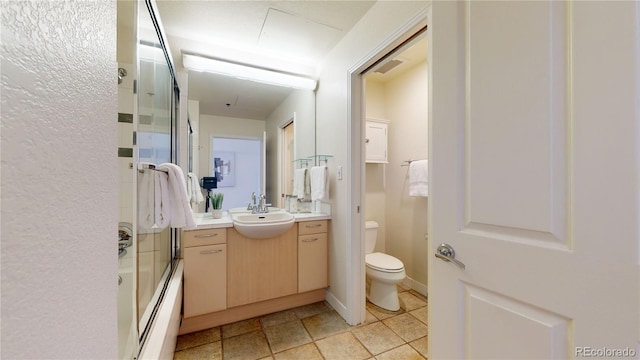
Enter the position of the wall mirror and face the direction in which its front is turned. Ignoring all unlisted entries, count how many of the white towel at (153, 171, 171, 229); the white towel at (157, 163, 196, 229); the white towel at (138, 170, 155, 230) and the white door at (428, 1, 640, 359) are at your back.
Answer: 0

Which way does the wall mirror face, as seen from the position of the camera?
facing the viewer

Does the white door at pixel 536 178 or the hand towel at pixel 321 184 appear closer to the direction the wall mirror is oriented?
the white door

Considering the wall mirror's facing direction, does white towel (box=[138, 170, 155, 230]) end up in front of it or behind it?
in front

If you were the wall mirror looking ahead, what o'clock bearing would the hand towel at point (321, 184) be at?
The hand towel is roughly at 10 o'clock from the wall mirror.

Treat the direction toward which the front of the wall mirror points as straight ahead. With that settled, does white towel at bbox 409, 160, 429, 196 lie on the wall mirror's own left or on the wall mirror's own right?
on the wall mirror's own left

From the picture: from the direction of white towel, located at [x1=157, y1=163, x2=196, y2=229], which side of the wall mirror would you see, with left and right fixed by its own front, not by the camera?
front

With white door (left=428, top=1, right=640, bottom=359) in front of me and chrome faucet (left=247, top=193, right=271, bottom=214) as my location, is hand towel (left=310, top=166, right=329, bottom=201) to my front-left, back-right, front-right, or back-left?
front-left

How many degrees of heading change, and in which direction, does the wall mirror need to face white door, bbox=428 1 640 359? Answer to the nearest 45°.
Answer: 0° — it already faces it
